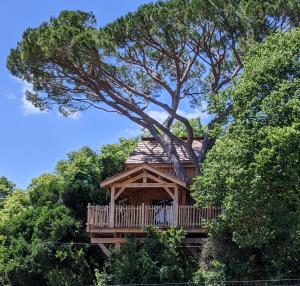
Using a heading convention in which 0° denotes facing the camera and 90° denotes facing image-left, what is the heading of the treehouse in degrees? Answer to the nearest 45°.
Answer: approximately 0°

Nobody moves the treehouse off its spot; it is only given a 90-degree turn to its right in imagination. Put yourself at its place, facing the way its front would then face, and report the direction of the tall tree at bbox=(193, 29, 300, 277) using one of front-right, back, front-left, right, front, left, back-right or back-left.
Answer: back-left
